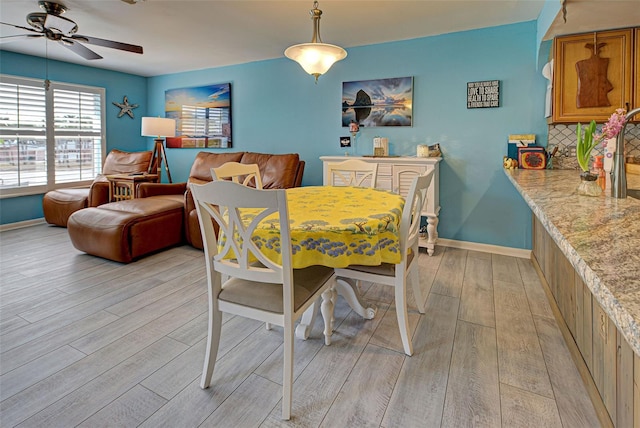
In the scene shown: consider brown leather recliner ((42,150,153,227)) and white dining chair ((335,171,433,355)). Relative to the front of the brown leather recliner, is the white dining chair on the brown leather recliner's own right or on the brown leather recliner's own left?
on the brown leather recliner's own left

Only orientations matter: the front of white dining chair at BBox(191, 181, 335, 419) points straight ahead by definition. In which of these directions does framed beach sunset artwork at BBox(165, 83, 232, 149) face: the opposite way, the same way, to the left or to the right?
the opposite way

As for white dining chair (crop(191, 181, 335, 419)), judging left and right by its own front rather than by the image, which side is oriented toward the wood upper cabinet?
front

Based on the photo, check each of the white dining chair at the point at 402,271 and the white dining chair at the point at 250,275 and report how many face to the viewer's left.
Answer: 1

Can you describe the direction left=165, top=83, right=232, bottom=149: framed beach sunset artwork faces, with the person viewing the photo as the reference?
facing the viewer and to the left of the viewer

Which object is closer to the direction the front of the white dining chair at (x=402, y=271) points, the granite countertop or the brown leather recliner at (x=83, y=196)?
the brown leather recliner

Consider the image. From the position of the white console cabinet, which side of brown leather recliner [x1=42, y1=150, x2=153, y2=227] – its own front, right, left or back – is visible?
left

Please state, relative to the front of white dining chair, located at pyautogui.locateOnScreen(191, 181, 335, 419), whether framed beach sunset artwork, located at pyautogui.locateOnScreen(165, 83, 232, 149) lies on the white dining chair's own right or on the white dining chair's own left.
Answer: on the white dining chair's own left

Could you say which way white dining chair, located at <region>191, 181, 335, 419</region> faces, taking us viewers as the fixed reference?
facing away from the viewer and to the right of the viewer

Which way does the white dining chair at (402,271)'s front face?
to the viewer's left
